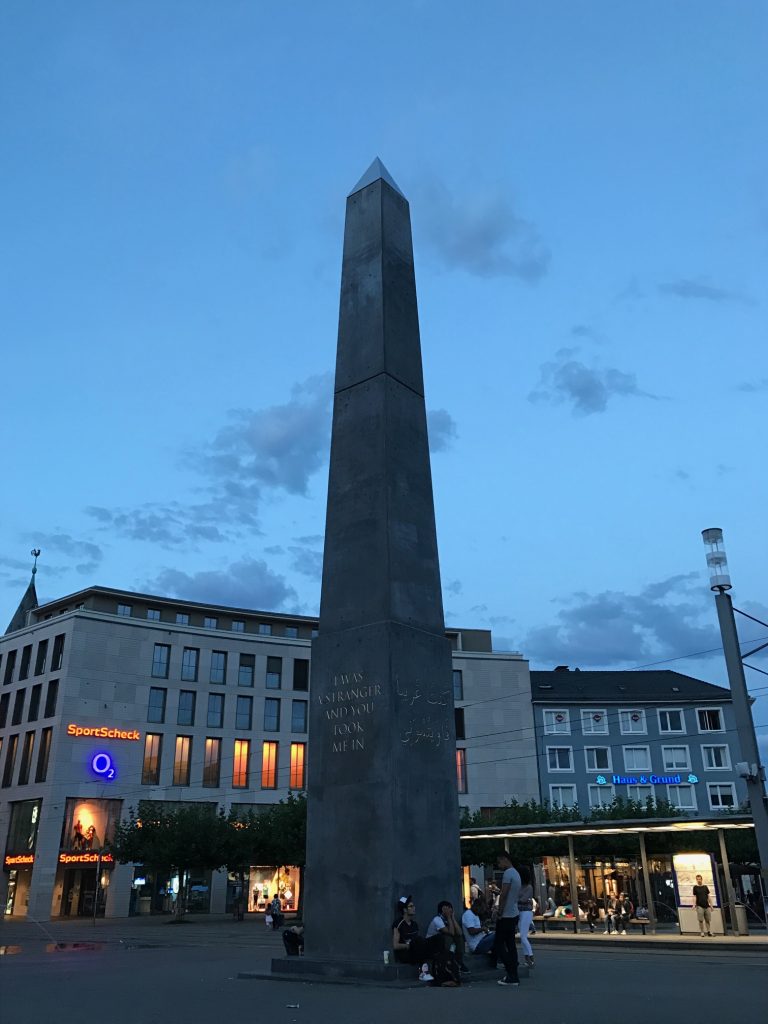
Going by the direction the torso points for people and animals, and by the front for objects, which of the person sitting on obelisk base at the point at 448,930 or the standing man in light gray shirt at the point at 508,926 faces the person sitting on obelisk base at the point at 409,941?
the standing man in light gray shirt

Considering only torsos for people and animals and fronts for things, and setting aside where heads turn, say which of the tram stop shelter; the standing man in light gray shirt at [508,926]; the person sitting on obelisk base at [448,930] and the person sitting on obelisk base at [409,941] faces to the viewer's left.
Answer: the standing man in light gray shirt

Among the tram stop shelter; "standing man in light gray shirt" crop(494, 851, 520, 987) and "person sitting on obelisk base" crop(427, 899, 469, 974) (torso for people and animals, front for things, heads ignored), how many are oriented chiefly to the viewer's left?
1

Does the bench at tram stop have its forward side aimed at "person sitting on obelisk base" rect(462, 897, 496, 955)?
yes

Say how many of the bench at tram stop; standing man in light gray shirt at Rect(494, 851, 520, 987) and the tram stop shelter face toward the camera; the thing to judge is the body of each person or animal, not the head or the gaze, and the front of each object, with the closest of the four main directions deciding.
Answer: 2

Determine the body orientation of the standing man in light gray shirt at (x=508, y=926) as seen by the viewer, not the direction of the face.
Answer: to the viewer's left

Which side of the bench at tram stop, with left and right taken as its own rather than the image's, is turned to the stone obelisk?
front

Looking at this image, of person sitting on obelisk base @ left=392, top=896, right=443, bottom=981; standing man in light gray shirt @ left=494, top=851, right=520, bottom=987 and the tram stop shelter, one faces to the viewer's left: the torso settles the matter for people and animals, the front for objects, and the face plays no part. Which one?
the standing man in light gray shirt

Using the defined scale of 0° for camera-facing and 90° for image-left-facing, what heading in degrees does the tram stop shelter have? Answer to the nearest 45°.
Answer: approximately 0°
